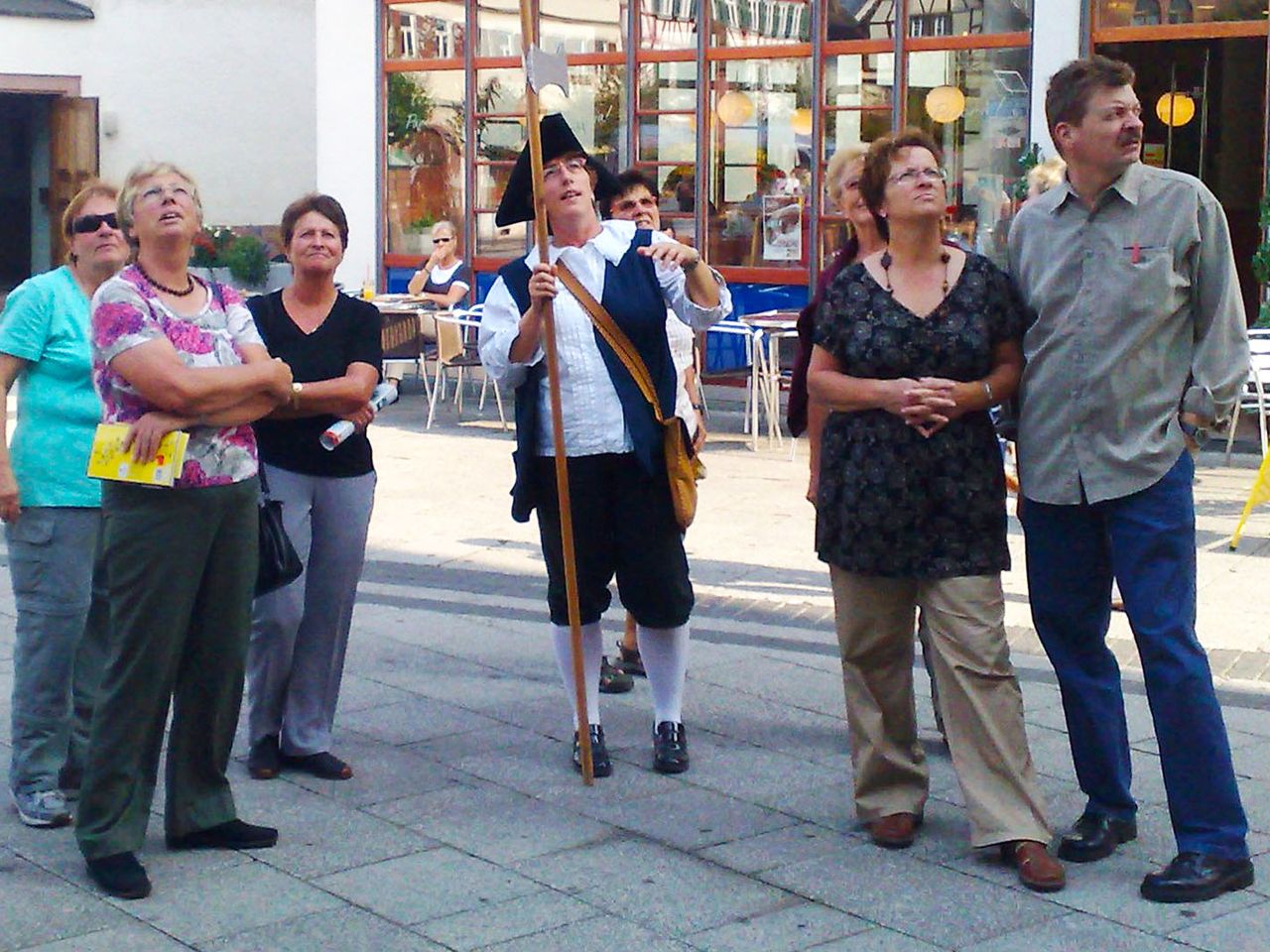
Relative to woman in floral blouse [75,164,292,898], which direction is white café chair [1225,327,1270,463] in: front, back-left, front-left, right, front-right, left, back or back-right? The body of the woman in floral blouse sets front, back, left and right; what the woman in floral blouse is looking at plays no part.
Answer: left

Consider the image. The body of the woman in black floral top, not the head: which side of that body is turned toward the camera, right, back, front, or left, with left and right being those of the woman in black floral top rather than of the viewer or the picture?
front

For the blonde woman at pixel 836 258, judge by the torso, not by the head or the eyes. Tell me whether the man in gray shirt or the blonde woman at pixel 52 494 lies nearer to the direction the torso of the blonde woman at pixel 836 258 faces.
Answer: the man in gray shirt

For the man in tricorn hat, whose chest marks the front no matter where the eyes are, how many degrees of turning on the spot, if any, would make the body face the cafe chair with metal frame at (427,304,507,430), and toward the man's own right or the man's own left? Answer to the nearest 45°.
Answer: approximately 180°

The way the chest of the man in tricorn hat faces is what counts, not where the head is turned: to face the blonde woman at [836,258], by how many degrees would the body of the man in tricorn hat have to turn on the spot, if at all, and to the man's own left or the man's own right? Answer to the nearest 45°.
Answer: approximately 90° to the man's own left

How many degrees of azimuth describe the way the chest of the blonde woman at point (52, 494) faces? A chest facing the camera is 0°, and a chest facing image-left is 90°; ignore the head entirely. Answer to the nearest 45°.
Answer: approximately 315°

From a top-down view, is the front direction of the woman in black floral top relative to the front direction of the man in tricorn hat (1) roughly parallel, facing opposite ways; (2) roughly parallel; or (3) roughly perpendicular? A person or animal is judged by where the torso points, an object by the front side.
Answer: roughly parallel

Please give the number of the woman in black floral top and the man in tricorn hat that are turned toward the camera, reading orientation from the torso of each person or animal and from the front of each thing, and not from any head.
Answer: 2

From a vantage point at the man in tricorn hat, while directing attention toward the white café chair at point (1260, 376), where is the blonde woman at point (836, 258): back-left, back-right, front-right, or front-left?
front-right

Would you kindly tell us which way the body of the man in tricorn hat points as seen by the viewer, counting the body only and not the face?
toward the camera

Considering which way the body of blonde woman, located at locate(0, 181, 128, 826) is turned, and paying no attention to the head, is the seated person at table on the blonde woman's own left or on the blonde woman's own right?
on the blonde woman's own left

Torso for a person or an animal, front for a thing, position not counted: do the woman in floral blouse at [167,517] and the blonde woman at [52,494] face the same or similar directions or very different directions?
same or similar directions

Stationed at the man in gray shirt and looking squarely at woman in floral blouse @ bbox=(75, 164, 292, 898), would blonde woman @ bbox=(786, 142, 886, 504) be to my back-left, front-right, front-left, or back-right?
front-right

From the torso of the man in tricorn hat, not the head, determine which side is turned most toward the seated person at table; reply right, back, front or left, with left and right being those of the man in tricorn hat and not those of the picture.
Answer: back

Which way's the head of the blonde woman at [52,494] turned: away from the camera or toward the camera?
toward the camera

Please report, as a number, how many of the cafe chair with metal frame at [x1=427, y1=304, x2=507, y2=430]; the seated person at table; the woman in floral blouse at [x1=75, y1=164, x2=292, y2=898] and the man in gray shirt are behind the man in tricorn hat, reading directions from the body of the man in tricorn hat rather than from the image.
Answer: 2
